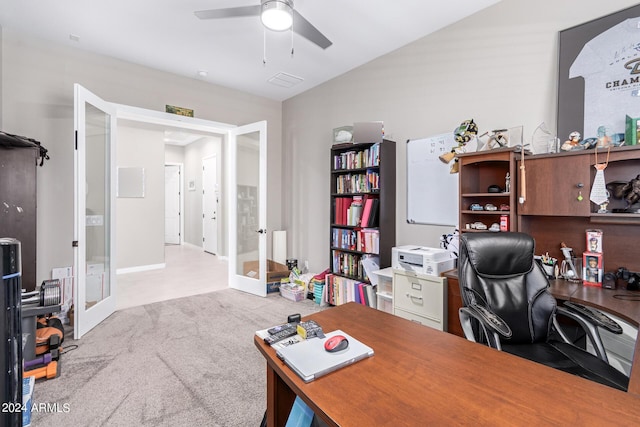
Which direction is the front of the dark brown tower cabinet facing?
to the viewer's right

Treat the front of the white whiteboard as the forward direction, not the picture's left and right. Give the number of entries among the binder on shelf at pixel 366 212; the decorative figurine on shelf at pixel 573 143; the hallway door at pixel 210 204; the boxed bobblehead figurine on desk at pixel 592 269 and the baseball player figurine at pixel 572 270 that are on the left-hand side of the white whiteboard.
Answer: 3

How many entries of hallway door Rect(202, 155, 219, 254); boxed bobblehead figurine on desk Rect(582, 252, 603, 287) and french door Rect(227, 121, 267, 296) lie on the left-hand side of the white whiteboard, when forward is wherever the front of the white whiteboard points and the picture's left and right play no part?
1

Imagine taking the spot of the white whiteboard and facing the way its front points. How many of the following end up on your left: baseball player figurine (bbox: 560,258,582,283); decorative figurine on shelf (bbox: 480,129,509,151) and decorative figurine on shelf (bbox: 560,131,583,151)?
3

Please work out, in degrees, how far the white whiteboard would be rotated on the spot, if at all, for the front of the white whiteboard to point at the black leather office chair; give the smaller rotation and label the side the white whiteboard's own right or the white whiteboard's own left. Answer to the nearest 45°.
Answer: approximately 45° to the white whiteboard's own left

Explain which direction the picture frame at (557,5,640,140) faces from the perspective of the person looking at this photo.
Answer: facing the viewer and to the left of the viewer

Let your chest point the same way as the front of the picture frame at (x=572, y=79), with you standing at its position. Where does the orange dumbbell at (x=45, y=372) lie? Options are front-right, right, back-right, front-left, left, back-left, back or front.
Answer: front

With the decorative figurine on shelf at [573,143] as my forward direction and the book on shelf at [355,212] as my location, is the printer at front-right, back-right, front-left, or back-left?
front-right

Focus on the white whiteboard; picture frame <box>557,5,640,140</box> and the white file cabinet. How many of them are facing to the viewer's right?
0

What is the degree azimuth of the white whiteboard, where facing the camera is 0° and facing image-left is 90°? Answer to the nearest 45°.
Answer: approximately 45°

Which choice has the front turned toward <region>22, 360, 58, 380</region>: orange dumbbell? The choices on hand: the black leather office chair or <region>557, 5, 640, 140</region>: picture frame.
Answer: the picture frame

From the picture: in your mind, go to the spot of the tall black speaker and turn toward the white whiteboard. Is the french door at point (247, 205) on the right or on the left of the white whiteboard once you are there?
left

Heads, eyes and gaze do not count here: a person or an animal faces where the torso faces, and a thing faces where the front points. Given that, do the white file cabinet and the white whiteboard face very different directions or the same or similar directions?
same or similar directions

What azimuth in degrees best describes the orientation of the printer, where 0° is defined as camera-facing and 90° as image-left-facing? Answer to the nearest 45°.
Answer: approximately 45°

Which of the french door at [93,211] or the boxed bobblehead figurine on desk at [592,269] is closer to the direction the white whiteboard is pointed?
the french door
